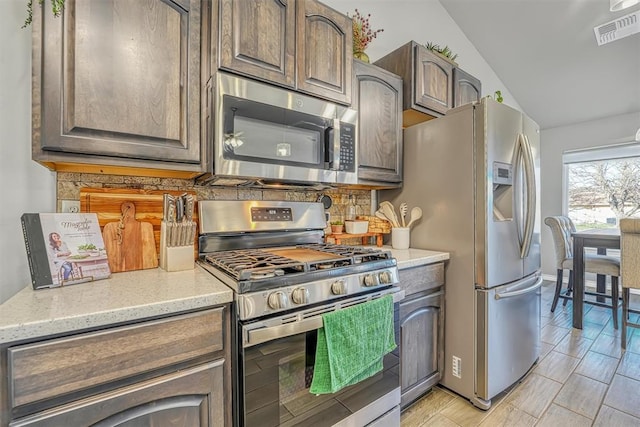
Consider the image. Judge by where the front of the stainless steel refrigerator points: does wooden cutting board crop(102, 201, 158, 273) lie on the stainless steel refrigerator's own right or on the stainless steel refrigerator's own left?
on the stainless steel refrigerator's own right

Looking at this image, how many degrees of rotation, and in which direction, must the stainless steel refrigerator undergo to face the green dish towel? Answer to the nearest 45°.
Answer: approximately 90° to its right

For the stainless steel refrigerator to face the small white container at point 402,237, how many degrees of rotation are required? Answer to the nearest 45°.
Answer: approximately 135° to its right

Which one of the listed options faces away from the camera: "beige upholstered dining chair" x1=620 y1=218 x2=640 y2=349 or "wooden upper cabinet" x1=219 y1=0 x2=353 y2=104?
the beige upholstered dining chair

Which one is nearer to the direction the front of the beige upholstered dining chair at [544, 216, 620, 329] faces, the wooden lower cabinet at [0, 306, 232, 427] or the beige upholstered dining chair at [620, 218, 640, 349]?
the beige upholstered dining chair

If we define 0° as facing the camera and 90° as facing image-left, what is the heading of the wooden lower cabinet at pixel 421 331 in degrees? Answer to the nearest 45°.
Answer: approximately 315°

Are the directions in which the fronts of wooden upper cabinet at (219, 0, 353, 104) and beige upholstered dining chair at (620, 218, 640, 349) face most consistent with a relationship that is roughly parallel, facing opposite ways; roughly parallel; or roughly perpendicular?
roughly perpendicular

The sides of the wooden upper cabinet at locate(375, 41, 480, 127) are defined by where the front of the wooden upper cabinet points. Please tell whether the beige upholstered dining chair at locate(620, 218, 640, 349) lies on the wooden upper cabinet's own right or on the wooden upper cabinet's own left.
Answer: on the wooden upper cabinet's own left

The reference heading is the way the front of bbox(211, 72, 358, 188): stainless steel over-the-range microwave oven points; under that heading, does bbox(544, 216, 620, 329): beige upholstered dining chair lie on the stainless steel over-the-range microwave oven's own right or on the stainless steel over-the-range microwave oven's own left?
on the stainless steel over-the-range microwave oven's own left

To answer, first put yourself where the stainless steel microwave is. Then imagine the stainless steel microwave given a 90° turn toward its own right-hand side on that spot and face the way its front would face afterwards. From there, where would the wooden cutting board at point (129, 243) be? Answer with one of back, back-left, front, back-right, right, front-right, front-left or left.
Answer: front-right
